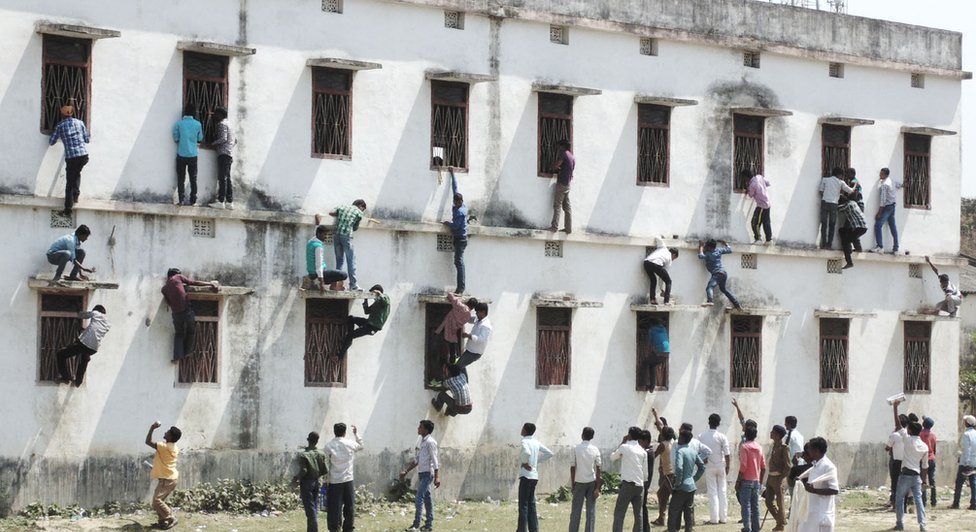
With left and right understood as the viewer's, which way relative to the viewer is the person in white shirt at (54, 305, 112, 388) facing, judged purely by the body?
facing away from the viewer and to the left of the viewer

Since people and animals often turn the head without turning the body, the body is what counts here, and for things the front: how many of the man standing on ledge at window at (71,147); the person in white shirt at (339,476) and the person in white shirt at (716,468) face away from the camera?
3

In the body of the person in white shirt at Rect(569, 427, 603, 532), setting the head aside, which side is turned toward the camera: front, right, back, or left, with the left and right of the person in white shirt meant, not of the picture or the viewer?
back

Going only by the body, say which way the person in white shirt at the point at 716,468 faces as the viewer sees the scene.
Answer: away from the camera

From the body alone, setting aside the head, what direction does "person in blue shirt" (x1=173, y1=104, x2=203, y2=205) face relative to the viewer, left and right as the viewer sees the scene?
facing away from the viewer

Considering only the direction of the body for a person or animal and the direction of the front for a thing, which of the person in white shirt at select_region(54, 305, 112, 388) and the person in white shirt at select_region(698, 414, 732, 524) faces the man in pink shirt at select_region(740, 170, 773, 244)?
the person in white shirt at select_region(698, 414, 732, 524)

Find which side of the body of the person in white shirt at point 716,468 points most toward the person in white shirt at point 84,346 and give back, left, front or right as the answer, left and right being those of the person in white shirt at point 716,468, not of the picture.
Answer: left

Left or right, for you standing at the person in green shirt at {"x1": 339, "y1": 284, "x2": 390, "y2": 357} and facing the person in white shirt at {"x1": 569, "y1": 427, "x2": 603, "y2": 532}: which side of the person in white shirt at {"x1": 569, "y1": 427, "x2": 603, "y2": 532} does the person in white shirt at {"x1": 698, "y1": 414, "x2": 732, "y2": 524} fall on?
left

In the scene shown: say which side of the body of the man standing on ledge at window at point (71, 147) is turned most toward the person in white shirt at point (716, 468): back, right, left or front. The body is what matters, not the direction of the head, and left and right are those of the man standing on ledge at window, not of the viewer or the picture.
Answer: right

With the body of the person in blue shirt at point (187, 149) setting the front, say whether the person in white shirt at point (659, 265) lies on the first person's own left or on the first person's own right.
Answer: on the first person's own right

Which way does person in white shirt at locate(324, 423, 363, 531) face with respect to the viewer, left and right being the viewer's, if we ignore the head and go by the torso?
facing away from the viewer

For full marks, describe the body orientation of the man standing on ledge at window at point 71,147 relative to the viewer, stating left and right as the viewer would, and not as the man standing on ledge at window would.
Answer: facing away from the viewer

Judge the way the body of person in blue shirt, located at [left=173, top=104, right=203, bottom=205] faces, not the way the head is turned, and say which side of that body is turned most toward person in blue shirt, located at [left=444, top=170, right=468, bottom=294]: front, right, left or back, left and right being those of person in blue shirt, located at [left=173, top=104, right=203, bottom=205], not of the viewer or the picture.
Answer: right

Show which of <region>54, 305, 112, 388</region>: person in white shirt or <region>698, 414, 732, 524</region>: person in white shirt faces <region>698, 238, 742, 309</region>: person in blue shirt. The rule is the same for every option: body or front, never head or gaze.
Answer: <region>698, 414, 732, 524</region>: person in white shirt

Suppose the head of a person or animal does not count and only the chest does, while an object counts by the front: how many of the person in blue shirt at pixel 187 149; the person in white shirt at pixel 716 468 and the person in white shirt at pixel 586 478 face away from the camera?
3

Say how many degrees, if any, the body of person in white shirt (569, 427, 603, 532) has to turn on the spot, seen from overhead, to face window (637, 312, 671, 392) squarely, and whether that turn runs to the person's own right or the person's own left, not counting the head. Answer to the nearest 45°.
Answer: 0° — they already face it
